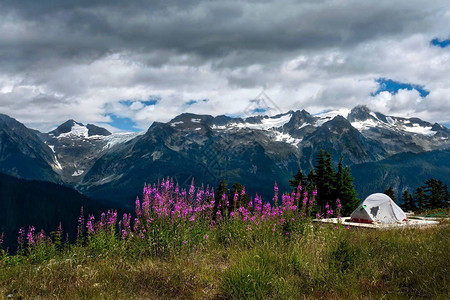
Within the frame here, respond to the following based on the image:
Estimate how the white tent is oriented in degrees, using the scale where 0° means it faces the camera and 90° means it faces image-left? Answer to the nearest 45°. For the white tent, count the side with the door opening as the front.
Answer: approximately 45°

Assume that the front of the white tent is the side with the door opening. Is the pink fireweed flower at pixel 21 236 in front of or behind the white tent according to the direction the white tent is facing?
in front
